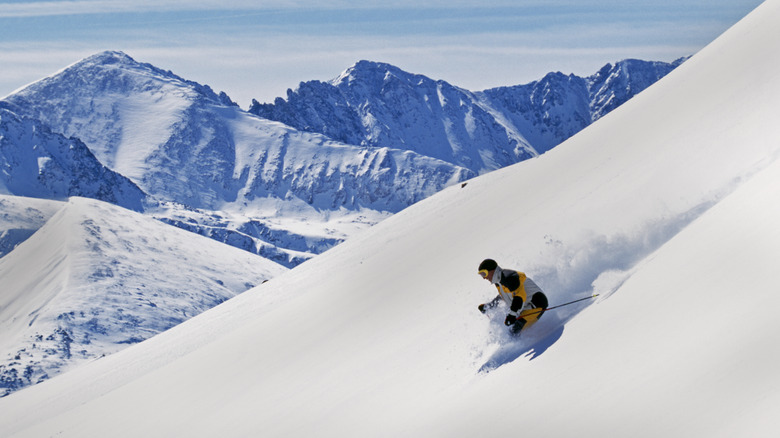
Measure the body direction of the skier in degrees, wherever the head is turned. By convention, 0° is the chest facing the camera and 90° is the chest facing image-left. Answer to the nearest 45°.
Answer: approximately 90°
